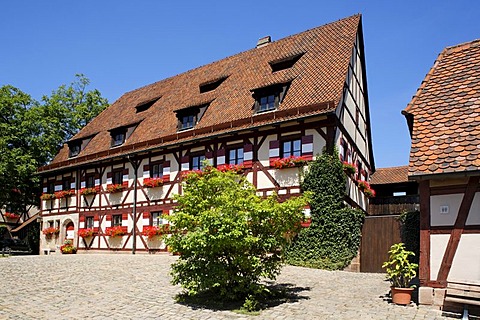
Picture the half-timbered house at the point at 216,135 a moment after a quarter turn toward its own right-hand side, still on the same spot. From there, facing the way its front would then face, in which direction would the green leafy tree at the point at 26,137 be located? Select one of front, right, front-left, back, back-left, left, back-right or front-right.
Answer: front

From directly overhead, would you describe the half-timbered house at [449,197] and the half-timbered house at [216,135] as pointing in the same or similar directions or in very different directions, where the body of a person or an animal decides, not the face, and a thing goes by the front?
same or similar directions

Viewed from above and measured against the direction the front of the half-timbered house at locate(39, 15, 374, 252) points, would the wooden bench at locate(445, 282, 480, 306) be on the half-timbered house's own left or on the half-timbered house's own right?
on the half-timbered house's own left

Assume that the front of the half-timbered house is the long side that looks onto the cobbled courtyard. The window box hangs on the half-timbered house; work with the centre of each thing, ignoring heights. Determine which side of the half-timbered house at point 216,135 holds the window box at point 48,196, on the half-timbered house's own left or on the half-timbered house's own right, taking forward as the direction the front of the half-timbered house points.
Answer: on the half-timbered house's own right

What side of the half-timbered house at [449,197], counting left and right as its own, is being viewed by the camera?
front

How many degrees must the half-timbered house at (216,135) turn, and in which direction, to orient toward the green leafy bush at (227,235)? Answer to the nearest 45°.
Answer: approximately 45° to its left

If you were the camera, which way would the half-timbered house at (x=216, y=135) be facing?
facing the viewer and to the left of the viewer

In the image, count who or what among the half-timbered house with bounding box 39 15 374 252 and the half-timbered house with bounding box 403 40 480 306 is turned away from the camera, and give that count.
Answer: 0

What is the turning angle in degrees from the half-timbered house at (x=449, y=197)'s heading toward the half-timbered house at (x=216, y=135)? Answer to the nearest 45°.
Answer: approximately 135° to its right

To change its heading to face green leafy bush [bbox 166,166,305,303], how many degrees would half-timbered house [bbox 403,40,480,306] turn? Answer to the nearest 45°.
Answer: approximately 90° to its right

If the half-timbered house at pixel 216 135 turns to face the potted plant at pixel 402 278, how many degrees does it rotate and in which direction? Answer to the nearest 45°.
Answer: approximately 45° to its left
